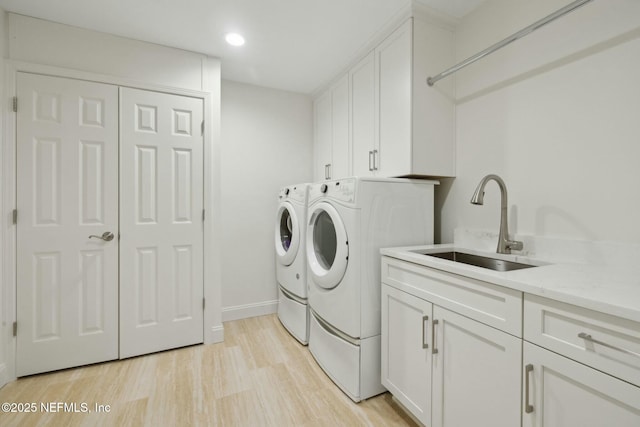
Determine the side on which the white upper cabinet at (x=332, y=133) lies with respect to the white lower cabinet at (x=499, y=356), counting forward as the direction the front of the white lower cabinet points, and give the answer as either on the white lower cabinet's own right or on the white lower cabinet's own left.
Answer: on the white lower cabinet's own right

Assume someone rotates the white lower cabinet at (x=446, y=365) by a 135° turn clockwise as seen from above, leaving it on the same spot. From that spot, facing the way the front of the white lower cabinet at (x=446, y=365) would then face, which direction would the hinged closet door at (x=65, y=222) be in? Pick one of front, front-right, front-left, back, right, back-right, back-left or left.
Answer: left

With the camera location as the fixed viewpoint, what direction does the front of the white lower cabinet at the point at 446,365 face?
facing the viewer and to the left of the viewer

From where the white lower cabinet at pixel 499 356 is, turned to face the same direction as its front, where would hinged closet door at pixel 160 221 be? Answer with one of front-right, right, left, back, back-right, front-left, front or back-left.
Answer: front-right

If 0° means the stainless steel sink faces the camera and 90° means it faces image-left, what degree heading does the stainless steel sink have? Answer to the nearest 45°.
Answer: approximately 45°

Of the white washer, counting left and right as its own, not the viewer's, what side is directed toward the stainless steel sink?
left

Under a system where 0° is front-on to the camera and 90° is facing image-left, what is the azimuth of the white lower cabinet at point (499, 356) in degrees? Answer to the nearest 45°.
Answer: approximately 45°

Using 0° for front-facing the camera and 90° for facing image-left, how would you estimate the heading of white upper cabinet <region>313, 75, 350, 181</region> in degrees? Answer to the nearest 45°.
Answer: approximately 45°

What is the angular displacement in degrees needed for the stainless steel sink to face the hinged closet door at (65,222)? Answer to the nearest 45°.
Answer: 0° — it already faces it

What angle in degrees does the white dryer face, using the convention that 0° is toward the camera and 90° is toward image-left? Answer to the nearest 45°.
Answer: approximately 45°

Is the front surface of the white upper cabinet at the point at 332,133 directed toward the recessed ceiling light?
yes
